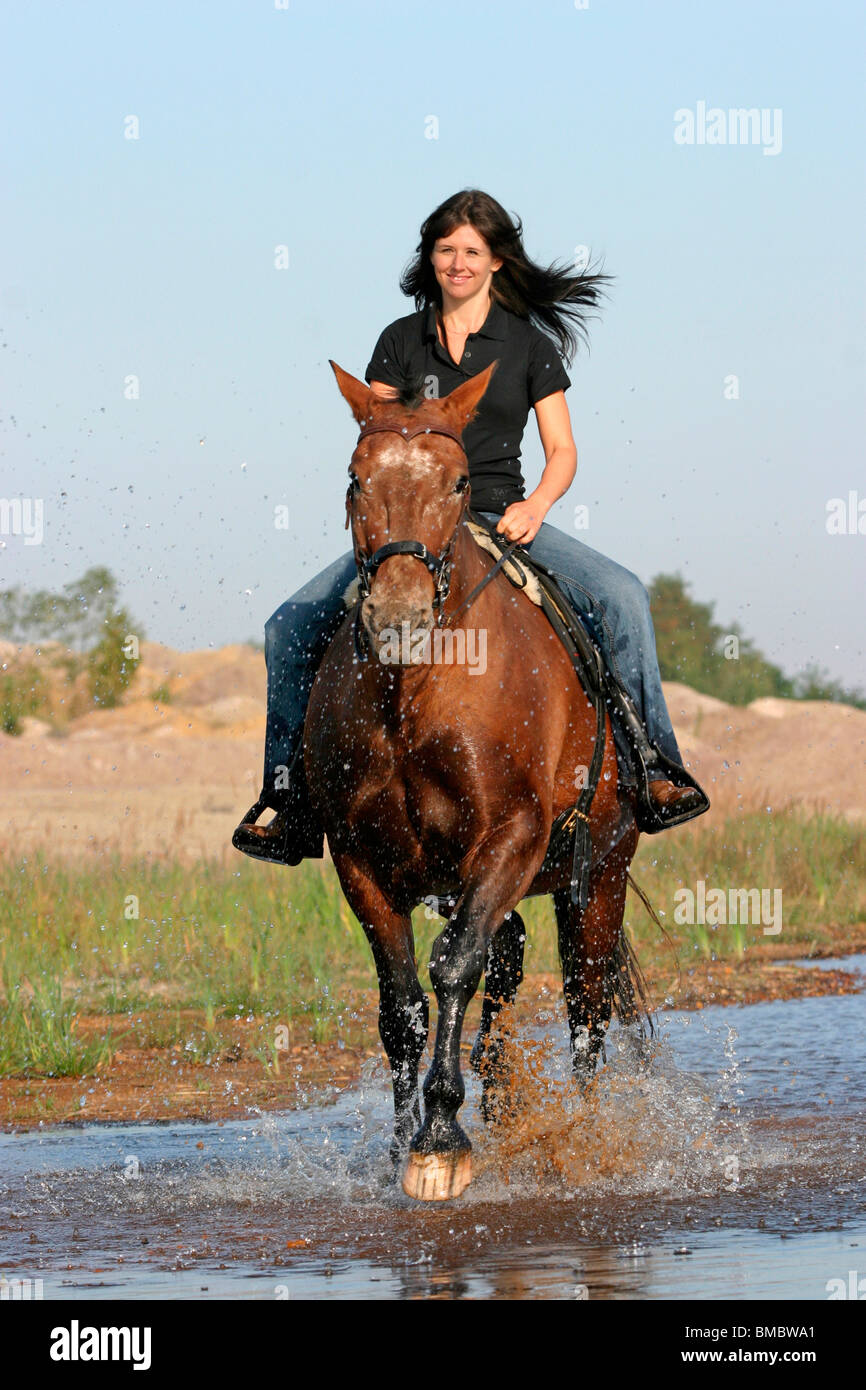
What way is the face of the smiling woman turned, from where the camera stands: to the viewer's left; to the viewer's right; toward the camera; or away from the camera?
toward the camera

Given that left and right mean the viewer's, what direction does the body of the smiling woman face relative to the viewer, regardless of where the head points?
facing the viewer
